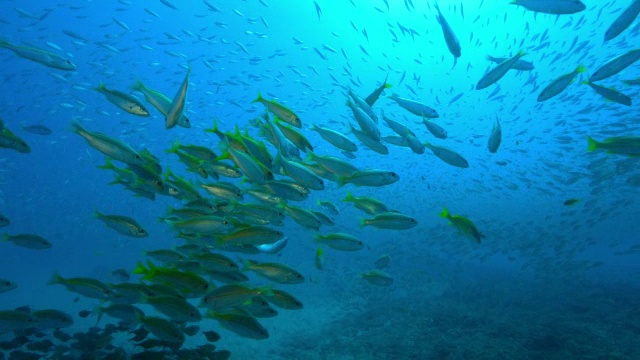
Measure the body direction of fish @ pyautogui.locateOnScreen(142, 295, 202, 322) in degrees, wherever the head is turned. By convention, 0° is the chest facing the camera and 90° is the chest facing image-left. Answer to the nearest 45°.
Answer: approximately 270°

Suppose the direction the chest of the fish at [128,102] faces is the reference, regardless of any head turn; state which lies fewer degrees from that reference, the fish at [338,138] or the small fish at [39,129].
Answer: the fish

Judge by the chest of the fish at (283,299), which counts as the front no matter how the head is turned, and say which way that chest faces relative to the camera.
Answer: to the viewer's right

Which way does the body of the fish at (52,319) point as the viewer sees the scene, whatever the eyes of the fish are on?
to the viewer's right

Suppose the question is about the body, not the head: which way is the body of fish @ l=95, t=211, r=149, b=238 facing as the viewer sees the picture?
to the viewer's right

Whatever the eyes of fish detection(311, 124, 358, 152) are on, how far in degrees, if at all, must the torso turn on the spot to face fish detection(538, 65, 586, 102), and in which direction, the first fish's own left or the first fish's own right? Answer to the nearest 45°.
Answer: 0° — it already faces it

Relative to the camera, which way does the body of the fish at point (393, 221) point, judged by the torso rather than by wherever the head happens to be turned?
to the viewer's right

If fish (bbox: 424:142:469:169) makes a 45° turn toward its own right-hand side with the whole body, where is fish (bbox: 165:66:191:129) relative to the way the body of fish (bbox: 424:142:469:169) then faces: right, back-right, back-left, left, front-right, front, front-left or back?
right

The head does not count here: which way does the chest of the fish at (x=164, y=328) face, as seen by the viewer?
to the viewer's right

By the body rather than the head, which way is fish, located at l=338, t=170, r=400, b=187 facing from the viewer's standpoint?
to the viewer's right
